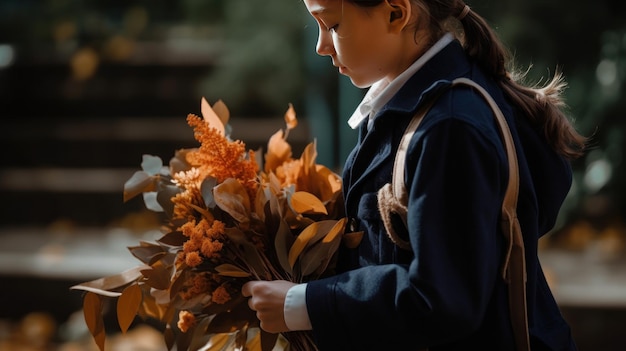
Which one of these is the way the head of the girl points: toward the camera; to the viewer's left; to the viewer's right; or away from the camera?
to the viewer's left

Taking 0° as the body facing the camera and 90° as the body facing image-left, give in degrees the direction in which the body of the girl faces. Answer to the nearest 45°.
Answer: approximately 90°
